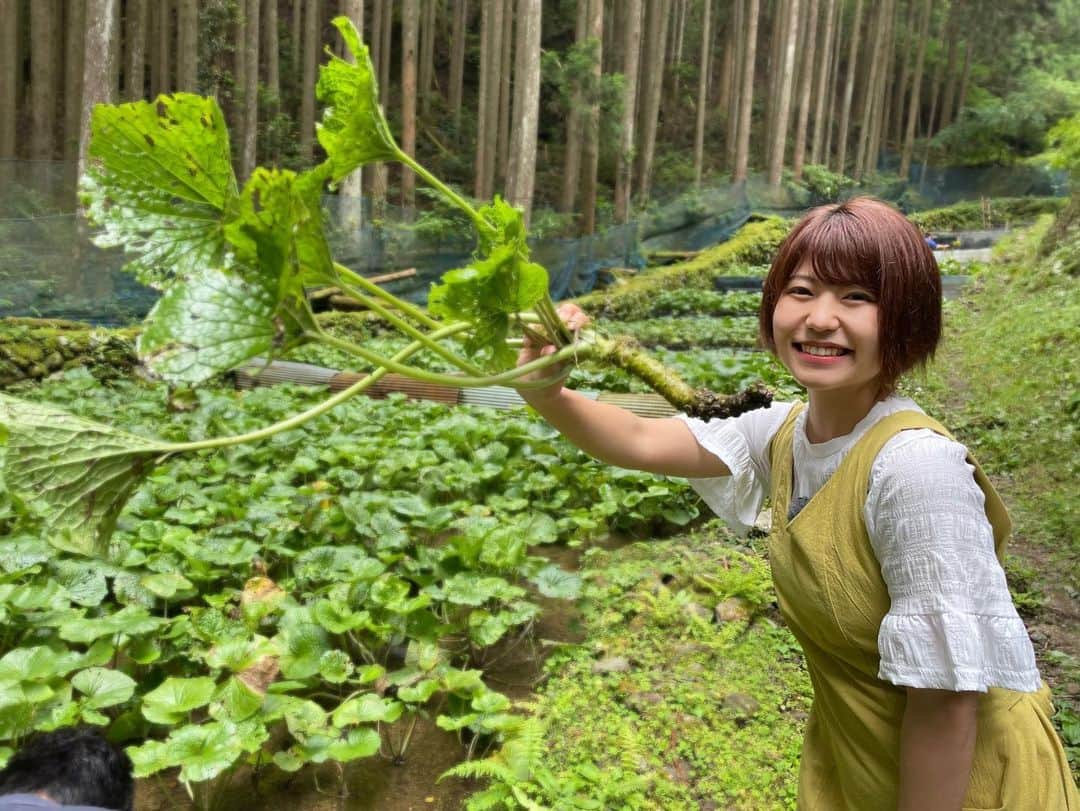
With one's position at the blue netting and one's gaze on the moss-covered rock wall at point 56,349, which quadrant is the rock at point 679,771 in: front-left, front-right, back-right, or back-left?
front-left

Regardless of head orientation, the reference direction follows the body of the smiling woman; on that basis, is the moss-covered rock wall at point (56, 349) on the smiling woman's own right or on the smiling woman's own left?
on the smiling woman's own right

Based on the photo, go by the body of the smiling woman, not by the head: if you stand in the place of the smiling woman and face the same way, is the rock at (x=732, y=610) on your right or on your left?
on your right

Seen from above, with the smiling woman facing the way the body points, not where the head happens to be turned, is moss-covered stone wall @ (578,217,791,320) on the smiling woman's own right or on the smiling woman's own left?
on the smiling woman's own right

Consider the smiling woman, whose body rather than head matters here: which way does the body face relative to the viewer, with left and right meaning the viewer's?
facing the viewer and to the left of the viewer

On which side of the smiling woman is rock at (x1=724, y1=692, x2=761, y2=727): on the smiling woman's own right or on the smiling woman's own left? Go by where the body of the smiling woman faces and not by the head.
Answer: on the smiling woman's own right

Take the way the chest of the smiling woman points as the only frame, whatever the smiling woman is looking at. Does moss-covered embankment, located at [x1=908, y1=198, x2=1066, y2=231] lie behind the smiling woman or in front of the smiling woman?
behind
